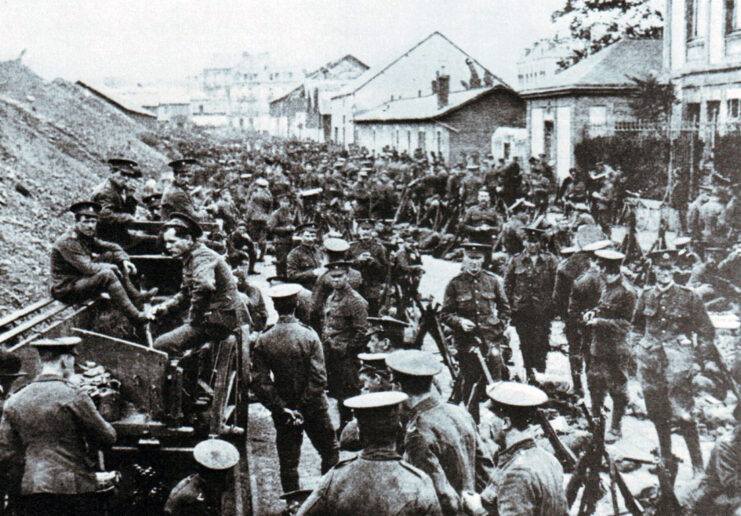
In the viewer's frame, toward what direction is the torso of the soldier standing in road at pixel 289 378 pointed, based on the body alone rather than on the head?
away from the camera

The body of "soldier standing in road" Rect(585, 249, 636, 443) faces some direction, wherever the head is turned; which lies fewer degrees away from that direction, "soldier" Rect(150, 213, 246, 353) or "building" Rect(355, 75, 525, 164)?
the soldier

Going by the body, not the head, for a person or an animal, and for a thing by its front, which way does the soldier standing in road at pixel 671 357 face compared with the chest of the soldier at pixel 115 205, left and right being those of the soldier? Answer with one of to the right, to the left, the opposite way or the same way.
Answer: to the right

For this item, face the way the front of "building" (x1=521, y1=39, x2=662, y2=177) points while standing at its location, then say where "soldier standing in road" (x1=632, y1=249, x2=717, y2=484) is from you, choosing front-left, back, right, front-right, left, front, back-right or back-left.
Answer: front-left

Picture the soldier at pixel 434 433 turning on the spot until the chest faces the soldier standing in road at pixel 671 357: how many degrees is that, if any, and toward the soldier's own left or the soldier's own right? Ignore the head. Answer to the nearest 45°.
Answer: approximately 90° to the soldier's own right

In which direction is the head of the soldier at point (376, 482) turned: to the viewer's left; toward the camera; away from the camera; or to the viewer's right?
away from the camera

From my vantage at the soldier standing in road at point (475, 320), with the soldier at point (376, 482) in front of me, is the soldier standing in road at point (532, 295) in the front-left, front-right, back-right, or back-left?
back-left

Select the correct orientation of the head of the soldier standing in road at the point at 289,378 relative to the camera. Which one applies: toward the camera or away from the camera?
away from the camera

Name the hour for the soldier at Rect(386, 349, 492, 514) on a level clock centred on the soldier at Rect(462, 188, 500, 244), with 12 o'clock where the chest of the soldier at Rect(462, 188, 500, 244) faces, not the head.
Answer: the soldier at Rect(386, 349, 492, 514) is roughly at 12 o'clock from the soldier at Rect(462, 188, 500, 244).

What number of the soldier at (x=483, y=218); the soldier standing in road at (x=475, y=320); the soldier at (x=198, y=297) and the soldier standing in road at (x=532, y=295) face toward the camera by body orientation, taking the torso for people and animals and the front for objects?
3

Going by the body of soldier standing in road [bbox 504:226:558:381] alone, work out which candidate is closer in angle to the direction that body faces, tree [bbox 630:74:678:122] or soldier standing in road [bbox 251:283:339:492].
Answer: the soldier standing in road

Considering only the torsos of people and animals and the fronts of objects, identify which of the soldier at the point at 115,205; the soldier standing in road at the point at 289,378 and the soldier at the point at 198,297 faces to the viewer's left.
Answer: the soldier at the point at 198,297

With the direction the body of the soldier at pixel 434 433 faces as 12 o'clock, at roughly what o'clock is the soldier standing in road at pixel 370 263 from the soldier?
The soldier standing in road is roughly at 1 o'clock from the soldier.

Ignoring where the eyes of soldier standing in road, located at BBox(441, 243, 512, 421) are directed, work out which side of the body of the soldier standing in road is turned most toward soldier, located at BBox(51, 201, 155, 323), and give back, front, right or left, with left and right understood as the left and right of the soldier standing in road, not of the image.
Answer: right

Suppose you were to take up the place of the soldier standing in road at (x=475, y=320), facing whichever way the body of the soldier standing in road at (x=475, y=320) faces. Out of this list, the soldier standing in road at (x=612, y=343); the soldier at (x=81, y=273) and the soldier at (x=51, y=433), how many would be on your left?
1
